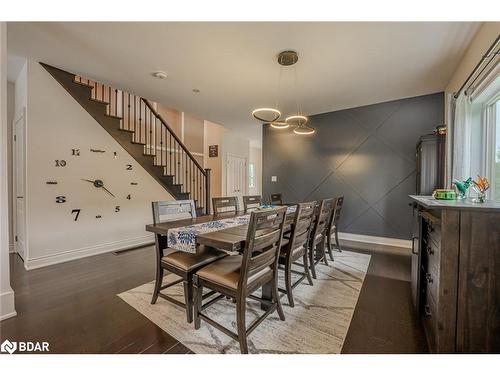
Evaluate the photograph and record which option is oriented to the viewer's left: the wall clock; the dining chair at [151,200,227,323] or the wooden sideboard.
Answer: the wooden sideboard

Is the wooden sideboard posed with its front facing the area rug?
yes

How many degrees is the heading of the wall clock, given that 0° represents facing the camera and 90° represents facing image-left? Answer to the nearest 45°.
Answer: approximately 315°

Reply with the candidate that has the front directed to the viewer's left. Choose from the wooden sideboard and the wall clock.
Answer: the wooden sideboard

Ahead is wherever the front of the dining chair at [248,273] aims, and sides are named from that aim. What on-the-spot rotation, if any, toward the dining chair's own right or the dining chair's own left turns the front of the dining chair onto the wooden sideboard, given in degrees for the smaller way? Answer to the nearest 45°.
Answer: approximately 135° to the dining chair's own right

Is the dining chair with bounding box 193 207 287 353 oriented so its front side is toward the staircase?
yes

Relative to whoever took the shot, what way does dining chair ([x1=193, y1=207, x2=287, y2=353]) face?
facing away from the viewer and to the left of the viewer

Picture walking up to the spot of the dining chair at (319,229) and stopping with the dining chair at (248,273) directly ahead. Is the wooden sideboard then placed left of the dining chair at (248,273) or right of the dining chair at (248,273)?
left

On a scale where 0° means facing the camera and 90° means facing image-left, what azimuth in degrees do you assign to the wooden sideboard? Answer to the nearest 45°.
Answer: approximately 90°

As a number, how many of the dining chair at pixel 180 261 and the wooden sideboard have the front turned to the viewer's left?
1
